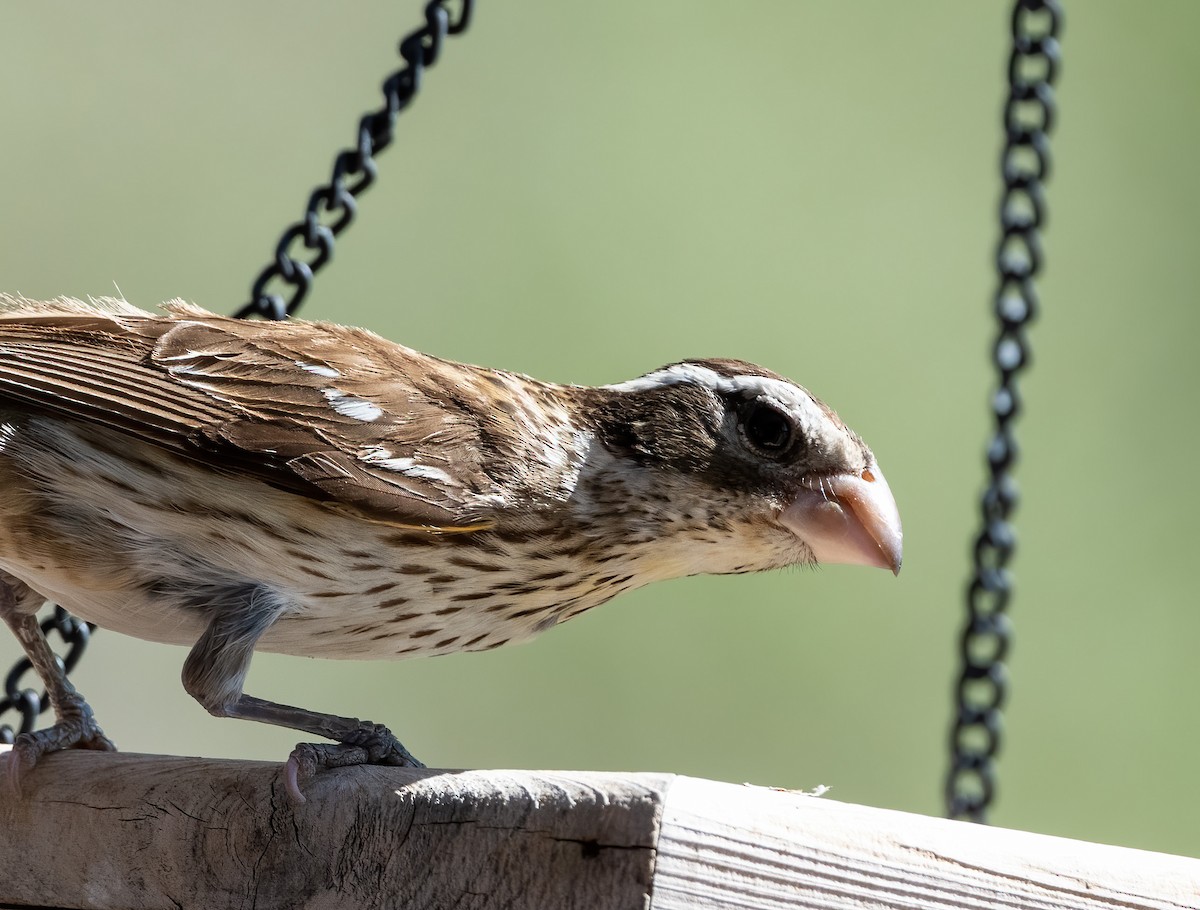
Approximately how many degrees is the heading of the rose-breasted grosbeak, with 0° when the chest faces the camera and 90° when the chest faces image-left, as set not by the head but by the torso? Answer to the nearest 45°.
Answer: approximately 270°

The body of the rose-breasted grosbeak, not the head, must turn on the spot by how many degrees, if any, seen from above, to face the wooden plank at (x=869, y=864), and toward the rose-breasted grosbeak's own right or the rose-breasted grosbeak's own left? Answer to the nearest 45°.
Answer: approximately 45° to the rose-breasted grosbeak's own right
